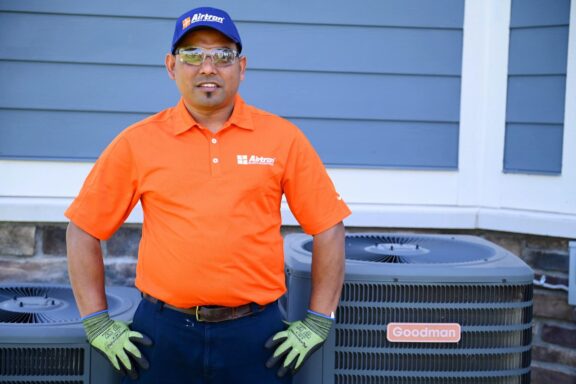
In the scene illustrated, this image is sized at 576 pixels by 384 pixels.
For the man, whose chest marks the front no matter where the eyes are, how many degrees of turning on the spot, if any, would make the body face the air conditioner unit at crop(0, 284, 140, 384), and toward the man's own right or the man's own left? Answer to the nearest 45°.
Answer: approximately 90° to the man's own right

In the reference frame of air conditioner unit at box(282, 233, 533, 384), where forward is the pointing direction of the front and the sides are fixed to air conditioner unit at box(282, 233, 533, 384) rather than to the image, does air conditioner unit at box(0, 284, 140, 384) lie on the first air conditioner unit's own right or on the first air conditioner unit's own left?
on the first air conditioner unit's own right

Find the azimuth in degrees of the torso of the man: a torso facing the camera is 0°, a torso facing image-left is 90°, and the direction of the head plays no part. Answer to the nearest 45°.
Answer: approximately 0°

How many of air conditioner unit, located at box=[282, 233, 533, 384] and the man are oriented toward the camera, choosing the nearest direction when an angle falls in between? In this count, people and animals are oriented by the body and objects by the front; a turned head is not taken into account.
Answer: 2

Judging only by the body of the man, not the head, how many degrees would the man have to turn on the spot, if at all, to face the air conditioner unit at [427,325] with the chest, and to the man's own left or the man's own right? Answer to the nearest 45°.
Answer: approximately 90° to the man's own left
